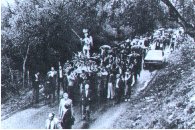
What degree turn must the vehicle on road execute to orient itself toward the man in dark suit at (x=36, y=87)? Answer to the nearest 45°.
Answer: approximately 45° to its right

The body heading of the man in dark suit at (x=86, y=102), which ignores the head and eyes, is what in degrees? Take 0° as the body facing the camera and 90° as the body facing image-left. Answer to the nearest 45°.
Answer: approximately 0°

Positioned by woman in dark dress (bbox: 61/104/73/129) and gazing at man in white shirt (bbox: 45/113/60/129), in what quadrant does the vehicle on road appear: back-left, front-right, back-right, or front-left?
back-right

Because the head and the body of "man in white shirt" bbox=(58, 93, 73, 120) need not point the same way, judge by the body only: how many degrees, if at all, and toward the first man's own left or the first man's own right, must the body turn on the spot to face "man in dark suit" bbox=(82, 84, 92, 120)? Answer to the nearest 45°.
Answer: approximately 90° to the first man's own left

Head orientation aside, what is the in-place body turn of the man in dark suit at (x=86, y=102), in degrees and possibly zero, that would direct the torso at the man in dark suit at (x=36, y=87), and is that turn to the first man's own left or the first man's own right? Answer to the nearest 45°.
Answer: approximately 90° to the first man's own right

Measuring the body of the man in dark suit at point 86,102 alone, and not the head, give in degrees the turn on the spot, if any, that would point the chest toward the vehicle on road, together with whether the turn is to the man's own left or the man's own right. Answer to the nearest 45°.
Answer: approximately 90° to the man's own left

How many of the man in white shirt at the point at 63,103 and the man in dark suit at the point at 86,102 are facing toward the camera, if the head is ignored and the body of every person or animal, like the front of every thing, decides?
2
